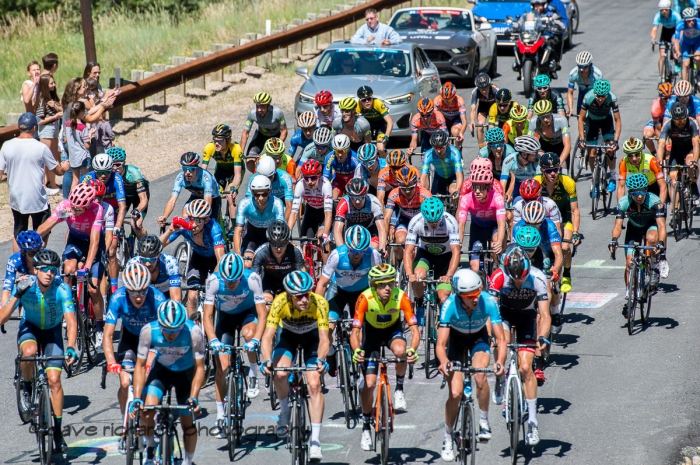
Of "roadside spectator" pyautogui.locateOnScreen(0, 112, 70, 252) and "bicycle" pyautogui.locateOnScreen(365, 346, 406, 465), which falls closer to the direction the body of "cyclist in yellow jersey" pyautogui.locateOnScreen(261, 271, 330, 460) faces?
the bicycle

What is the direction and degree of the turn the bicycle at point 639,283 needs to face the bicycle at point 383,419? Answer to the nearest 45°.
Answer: approximately 45° to its right

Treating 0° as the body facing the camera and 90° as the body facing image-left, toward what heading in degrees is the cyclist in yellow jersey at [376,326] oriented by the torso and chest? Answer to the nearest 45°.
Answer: approximately 0°

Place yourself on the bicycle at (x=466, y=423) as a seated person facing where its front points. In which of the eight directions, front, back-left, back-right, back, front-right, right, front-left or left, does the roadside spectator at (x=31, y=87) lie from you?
back-right

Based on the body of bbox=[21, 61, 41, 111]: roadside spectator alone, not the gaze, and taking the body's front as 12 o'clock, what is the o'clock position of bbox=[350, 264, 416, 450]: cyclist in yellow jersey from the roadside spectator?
The cyclist in yellow jersey is roughly at 1 o'clock from the roadside spectator.

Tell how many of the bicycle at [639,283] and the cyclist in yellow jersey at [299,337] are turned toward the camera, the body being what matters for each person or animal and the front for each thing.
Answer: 2

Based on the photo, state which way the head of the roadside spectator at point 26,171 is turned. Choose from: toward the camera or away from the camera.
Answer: away from the camera

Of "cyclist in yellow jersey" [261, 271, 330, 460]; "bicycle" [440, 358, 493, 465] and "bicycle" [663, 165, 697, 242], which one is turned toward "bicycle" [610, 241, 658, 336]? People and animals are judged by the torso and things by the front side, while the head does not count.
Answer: "bicycle" [663, 165, 697, 242]

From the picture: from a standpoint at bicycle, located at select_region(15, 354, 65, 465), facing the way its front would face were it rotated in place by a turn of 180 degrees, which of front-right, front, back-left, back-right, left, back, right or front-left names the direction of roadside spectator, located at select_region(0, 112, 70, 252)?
front

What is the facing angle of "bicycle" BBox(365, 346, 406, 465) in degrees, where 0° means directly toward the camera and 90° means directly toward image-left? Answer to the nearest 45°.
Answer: approximately 0°

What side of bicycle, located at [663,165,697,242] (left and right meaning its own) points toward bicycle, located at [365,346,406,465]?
front

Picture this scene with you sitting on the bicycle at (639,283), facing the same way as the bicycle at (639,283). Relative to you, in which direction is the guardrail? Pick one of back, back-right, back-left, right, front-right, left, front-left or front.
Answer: back-right

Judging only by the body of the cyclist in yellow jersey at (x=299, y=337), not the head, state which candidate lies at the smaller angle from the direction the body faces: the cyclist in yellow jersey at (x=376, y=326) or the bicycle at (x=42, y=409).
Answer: the bicycle

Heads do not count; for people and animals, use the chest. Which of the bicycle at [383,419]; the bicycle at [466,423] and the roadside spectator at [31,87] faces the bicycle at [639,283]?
the roadside spectator
